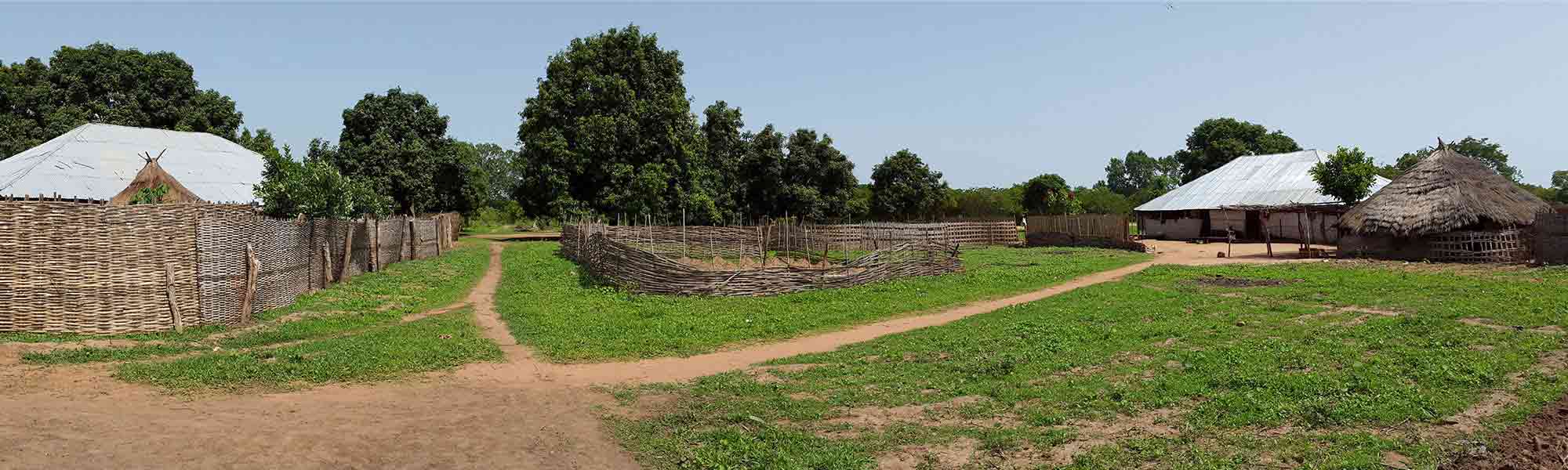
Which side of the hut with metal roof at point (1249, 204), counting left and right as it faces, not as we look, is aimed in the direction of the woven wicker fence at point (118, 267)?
front

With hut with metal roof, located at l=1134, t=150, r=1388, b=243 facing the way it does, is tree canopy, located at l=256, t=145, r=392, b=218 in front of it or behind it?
in front

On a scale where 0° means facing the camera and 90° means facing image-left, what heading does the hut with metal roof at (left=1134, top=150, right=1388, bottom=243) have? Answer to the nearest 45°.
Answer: approximately 0°

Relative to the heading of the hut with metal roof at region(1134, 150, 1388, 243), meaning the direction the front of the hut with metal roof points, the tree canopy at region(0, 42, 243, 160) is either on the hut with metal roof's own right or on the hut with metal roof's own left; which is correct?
on the hut with metal roof's own right

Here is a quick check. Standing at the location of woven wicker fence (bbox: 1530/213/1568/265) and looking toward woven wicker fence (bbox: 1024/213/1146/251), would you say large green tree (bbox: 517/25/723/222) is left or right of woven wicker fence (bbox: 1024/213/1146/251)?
left

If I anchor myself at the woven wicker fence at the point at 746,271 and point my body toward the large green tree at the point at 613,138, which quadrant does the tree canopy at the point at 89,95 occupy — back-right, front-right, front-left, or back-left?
front-left

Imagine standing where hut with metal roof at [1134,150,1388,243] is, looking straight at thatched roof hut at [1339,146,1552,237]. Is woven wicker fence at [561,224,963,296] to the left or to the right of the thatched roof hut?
right

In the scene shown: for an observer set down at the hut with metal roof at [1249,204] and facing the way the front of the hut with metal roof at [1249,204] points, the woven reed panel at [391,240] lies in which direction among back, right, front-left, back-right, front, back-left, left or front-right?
front-right

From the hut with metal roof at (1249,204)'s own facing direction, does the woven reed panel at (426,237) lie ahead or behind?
ahead

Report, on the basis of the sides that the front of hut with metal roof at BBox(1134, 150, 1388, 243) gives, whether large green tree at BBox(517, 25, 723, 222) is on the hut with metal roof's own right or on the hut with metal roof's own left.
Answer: on the hut with metal roof's own right

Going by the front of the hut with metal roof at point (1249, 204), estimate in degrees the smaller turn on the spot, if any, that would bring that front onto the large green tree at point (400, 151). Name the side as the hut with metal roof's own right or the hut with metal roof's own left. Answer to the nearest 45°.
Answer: approximately 45° to the hut with metal roof's own right
